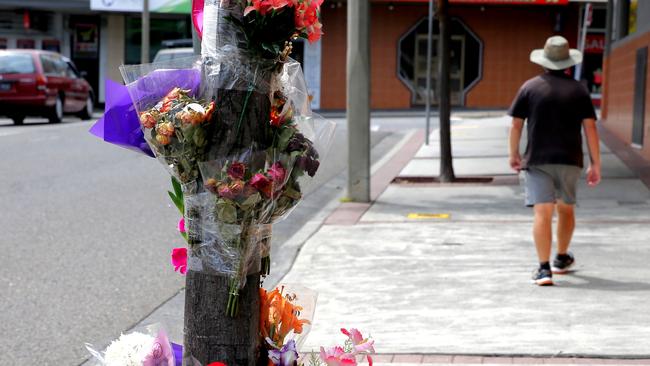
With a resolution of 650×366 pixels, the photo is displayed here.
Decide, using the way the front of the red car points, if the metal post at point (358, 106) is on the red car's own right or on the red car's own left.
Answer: on the red car's own right

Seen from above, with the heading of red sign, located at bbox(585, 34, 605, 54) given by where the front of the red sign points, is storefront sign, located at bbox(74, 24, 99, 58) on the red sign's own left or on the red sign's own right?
on the red sign's own right

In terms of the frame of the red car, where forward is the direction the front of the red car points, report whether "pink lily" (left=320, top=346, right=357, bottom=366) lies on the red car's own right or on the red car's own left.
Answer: on the red car's own right

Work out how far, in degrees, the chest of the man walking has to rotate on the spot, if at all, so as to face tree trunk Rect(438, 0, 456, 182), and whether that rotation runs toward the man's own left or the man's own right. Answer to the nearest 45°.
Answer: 0° — they already face it

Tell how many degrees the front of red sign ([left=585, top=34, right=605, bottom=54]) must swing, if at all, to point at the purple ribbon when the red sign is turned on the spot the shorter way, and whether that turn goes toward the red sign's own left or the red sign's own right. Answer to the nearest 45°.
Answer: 0° — it already faces it

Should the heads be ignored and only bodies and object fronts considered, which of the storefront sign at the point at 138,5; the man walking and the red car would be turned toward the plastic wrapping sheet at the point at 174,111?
the storefront sign

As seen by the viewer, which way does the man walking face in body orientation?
away from the camera

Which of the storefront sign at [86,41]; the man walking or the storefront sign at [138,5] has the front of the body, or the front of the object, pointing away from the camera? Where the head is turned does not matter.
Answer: the man walking

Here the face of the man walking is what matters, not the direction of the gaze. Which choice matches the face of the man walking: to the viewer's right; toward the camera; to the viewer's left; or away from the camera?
away from the camera

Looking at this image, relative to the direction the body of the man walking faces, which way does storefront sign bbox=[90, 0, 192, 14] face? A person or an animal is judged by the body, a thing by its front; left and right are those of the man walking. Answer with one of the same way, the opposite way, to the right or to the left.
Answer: the opposite way

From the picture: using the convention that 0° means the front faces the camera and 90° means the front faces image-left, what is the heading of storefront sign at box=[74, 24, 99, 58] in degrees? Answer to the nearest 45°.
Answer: approximately 0°

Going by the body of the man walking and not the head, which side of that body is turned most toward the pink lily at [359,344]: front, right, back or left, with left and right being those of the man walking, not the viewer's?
back

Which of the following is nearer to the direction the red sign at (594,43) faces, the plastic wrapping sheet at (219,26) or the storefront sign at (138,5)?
the plastic wrapping sheet
